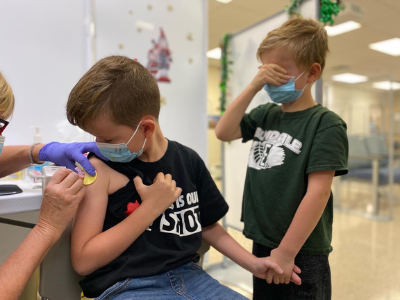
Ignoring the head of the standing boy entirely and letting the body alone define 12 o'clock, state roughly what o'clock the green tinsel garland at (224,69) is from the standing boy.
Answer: The green tinsel garland is roughly at 4 o'clock from the standing boy.

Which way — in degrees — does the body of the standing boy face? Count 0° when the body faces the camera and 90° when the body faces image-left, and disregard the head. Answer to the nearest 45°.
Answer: approximately 45°

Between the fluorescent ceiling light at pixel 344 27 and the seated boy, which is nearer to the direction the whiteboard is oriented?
the seated boy

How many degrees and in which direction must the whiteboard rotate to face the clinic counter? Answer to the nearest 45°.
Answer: approximately 45° to its right

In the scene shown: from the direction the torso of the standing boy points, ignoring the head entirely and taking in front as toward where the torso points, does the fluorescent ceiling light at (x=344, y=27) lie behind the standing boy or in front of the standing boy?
behind

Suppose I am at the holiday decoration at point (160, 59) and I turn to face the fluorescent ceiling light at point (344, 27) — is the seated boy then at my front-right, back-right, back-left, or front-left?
back-right

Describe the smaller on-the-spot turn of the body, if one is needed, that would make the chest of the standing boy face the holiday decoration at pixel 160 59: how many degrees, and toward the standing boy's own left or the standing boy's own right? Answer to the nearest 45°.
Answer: approximately 90° to the standing boy's own right
